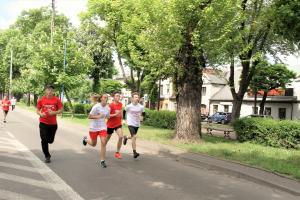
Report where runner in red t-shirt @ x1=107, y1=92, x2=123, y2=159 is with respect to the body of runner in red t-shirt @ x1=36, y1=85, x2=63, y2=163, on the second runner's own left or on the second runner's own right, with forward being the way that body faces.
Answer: on the second runner's own left

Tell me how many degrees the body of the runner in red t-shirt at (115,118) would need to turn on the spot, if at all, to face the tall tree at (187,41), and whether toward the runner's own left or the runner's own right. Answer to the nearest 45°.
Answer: approximately 90° to the runner's own left

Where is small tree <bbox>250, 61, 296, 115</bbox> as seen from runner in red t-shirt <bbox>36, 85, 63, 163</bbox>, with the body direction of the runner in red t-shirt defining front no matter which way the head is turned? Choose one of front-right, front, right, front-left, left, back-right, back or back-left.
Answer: back-left

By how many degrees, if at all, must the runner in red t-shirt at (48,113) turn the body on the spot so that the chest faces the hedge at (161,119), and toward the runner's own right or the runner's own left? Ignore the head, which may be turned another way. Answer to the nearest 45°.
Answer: approximately 135° to the runner's own left

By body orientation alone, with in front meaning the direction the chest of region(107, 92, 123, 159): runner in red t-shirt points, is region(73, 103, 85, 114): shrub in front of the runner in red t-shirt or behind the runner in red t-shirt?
behind

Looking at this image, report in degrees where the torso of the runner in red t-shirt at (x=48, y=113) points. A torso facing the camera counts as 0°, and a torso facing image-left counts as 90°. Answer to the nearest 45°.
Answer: approximately 0°

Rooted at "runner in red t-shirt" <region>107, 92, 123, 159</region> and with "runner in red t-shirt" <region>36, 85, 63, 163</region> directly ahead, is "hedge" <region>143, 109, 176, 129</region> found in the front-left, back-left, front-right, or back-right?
back-right

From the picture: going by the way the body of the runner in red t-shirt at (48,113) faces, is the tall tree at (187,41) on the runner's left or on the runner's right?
on the runner's left
